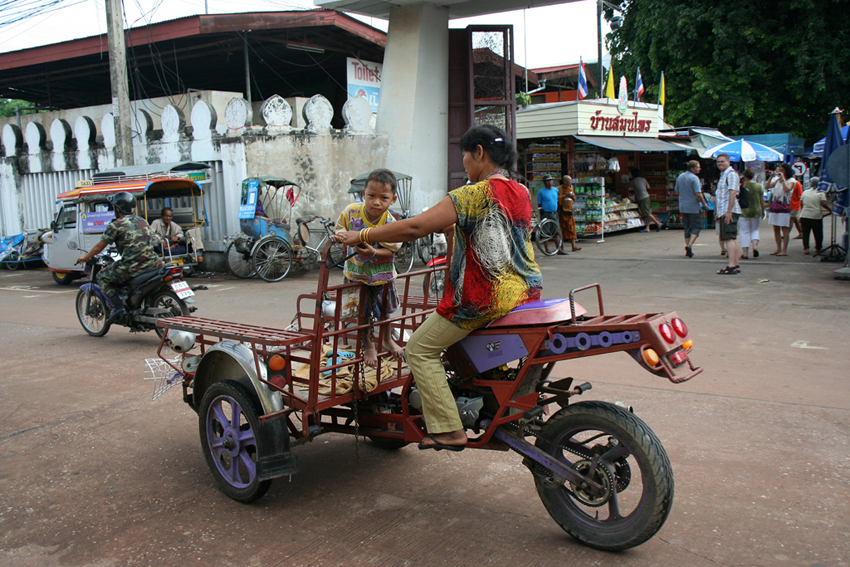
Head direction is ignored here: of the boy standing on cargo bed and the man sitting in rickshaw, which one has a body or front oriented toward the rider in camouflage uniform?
the man sitting in rickshaw

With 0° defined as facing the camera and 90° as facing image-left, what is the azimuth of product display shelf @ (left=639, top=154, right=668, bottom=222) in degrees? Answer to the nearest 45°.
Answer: approximately 0°

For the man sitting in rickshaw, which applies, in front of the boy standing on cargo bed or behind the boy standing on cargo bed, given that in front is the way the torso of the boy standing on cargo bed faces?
behind

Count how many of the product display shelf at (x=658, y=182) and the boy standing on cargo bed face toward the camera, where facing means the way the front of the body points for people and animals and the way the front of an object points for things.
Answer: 2

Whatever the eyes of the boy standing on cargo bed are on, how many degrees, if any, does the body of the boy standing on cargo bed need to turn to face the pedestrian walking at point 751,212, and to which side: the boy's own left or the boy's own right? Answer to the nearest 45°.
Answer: approximately 135° to the boy's own left

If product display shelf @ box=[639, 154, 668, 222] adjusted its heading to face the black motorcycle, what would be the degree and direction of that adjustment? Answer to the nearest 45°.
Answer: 0° — it already faces it

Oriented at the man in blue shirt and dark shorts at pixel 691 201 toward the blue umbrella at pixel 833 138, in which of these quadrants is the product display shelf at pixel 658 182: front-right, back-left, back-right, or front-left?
back-left

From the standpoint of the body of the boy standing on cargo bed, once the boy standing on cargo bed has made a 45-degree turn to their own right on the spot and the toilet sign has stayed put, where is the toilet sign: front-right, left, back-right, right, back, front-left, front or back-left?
back-right

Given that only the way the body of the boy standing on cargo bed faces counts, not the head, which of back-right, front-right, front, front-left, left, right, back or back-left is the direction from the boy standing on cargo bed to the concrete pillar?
back
